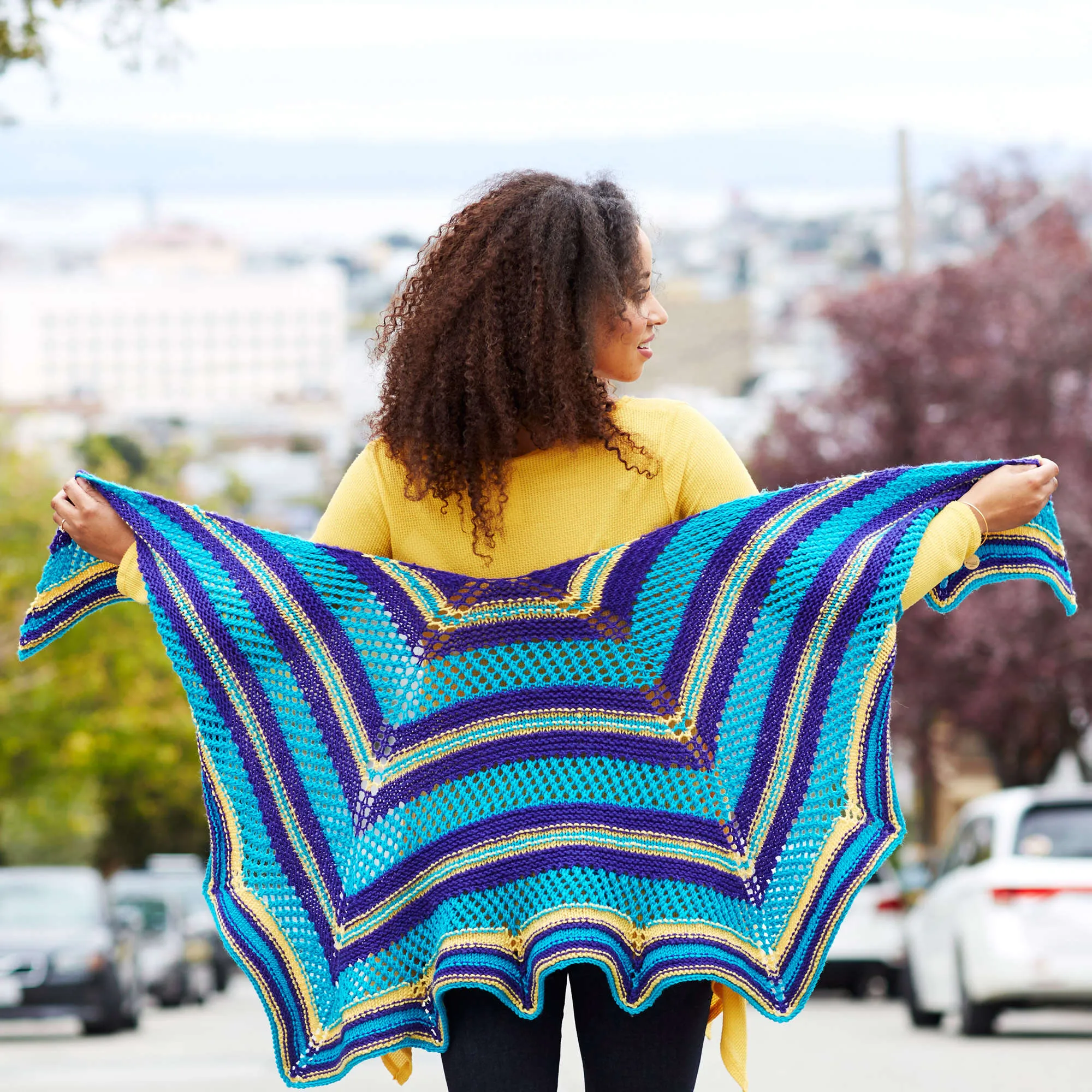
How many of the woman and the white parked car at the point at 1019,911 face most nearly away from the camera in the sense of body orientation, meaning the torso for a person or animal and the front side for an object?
2

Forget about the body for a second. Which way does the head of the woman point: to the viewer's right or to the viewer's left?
to the viewer's right

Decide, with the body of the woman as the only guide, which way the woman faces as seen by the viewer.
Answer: away from the camera

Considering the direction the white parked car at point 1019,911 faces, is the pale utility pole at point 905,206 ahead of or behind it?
ahead

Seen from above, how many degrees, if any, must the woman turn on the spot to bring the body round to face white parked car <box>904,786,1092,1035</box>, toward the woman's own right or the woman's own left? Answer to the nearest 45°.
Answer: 0° — they already face it

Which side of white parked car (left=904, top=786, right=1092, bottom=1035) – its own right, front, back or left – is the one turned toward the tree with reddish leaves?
front

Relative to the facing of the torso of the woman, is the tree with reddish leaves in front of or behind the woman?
in front

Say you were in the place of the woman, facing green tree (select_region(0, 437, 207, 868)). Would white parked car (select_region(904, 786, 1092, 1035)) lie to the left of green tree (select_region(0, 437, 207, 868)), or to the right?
right

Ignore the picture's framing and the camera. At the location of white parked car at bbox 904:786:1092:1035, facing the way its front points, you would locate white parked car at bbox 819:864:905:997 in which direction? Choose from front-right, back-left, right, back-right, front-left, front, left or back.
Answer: front

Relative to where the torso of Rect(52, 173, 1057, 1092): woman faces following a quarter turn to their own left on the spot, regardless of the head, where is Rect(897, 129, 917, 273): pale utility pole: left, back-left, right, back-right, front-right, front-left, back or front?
right

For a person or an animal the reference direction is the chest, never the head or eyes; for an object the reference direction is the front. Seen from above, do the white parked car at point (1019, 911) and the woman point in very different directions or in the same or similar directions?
same or similar directions

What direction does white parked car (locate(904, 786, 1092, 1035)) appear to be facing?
away from the camera

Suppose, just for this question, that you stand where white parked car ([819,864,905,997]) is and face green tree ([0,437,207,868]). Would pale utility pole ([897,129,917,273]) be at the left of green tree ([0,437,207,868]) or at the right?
right

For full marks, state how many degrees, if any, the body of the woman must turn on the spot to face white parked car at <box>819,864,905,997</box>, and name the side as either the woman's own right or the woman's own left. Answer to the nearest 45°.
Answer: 0° — they already face it

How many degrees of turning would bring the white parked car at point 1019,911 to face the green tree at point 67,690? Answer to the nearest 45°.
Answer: approximately 45° to its left

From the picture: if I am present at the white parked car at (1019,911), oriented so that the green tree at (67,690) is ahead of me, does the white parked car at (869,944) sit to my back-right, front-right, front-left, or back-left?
front-right
